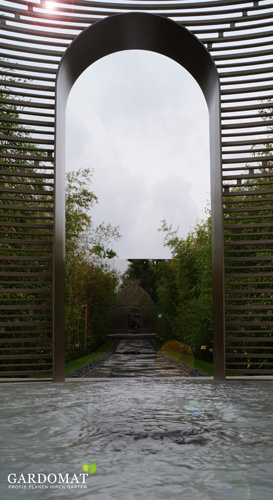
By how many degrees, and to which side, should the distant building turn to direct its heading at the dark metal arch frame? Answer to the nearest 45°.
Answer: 0° — it already faces it

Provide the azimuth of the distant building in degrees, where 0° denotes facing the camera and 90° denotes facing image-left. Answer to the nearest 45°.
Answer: approximately 0°
